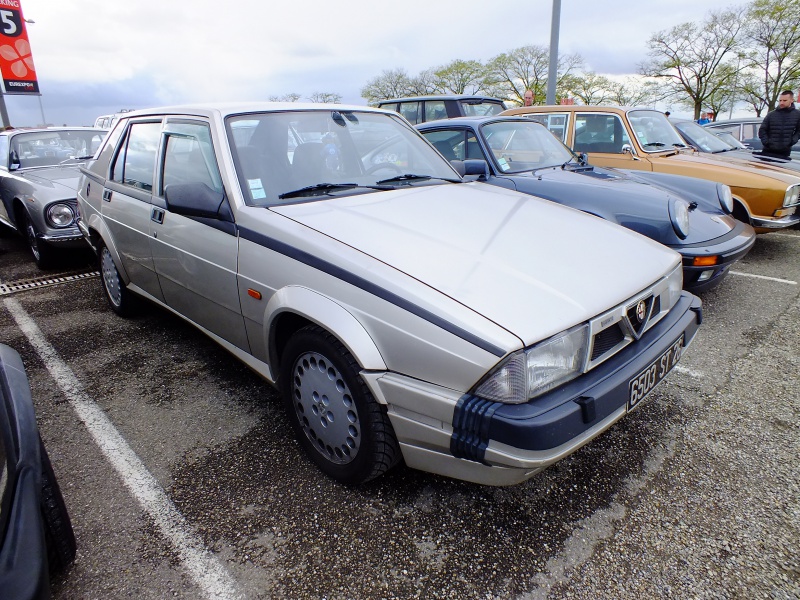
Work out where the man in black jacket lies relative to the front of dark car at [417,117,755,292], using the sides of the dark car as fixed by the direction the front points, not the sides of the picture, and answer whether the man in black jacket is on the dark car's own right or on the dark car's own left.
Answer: on the dark car's own left

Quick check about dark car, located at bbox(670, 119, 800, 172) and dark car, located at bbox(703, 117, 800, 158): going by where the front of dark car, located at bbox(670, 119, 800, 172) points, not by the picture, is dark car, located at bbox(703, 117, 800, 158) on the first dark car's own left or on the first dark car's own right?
on the first dark car's own left

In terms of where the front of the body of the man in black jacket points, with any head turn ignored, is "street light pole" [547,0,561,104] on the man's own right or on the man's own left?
on the man's own right

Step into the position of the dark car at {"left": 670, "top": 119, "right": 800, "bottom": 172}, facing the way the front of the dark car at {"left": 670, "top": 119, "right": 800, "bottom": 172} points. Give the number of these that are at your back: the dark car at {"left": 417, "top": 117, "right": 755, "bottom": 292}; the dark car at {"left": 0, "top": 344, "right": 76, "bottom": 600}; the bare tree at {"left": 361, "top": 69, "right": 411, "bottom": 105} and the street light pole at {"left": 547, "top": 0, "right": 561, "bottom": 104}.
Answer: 2

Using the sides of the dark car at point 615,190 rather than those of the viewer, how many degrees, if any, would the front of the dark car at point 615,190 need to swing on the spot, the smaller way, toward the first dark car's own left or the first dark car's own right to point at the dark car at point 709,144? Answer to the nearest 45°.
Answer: approximately 135° to the first dark car's own left

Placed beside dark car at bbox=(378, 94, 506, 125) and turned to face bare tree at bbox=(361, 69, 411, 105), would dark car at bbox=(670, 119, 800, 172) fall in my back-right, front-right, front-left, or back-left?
back-right

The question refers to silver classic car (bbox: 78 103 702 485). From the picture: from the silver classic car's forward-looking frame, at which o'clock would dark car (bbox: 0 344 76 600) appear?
The dark car is roughly at 3 o'clock from the silver classic car.

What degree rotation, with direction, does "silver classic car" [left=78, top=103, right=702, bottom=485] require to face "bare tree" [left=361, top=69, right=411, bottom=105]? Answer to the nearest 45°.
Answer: approximately 135° to its left

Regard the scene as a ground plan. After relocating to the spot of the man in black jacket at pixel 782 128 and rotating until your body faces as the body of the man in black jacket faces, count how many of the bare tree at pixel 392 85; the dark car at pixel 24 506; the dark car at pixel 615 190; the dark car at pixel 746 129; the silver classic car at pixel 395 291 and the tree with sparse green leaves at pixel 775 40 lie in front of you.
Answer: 3

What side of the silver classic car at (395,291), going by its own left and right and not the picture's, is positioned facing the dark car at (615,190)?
left

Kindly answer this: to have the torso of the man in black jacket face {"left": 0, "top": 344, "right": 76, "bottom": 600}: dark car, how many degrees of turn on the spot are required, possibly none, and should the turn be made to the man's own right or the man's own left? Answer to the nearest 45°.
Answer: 0° — they already face it

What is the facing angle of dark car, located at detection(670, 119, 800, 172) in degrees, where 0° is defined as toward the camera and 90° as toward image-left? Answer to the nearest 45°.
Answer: approximately 315°
